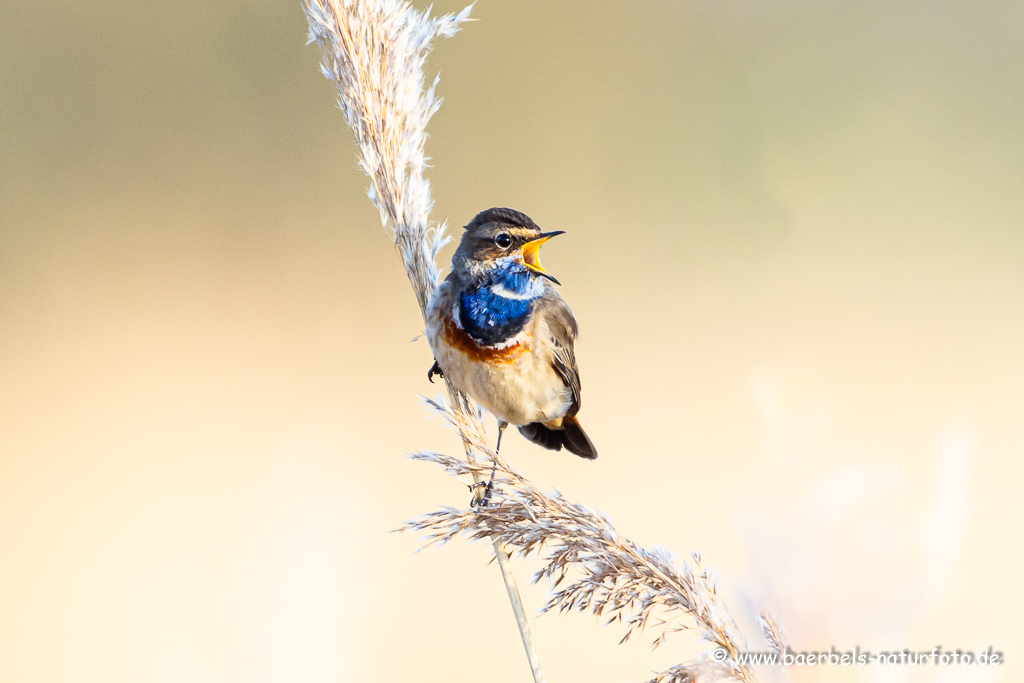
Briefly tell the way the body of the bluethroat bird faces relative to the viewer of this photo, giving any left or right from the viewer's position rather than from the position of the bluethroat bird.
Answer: facing the viewer and to the left of the viewer
